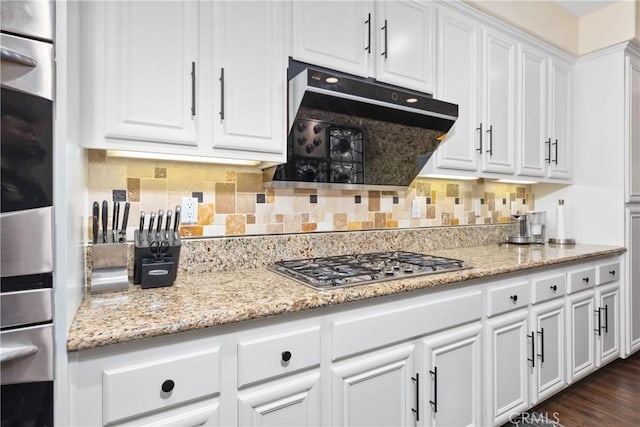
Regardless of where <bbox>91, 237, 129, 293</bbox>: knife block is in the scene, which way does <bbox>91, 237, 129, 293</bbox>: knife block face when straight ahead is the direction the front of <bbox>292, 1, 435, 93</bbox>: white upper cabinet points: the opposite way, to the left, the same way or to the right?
the same way

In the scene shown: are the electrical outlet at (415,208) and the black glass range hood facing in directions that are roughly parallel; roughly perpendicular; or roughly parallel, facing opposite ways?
roughly parallel

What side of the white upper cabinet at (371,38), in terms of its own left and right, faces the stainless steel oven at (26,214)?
right

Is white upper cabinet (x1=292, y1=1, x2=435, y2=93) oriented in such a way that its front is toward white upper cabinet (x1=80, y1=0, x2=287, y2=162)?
no

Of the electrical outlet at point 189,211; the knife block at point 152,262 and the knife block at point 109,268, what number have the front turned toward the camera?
3

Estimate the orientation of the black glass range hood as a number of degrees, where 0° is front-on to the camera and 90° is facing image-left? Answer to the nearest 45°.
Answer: approximately 315°

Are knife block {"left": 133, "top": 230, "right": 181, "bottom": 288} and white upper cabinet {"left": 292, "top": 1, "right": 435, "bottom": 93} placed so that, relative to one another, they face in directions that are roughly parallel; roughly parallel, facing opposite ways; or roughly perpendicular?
roughly parallel

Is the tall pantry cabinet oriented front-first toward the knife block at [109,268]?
no

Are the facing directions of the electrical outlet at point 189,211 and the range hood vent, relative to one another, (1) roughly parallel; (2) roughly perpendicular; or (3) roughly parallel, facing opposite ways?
roughly parallel

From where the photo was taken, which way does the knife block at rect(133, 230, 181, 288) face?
toward the camera

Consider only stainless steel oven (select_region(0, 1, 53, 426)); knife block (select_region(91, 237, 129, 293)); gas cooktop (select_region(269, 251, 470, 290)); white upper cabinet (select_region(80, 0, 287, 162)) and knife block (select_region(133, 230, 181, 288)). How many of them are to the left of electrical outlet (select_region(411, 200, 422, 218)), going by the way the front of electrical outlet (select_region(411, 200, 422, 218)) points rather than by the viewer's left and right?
0

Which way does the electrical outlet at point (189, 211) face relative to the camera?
toward the camera

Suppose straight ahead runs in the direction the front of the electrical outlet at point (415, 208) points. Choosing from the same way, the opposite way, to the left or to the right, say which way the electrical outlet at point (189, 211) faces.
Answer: the same way

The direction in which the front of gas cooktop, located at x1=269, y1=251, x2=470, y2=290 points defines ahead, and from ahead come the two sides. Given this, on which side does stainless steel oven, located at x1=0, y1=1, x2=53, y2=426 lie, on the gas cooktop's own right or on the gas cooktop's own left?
on the gas cooktop's own right

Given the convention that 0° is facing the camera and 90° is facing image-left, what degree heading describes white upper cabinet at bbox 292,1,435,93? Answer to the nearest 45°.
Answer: approximately 315°

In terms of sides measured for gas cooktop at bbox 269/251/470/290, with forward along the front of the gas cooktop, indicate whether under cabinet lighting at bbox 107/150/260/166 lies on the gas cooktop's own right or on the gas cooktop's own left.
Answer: on the gas cooktop's own right

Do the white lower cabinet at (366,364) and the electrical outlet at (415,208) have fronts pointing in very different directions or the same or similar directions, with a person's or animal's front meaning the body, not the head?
same or similar directions

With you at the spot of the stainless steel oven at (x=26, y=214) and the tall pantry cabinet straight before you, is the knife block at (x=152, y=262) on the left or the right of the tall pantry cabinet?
left
